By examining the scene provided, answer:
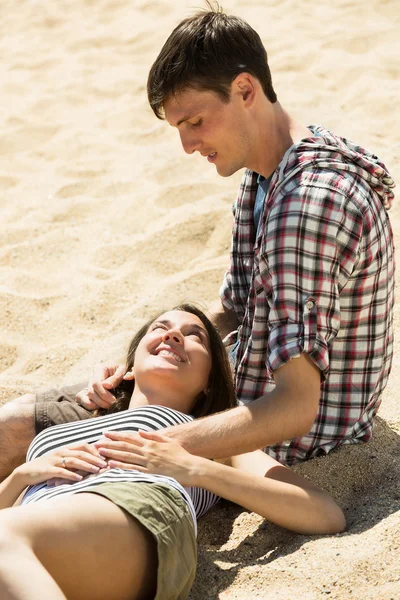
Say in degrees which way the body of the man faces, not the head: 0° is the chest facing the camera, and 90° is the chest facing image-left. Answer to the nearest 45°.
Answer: approximately 90°
